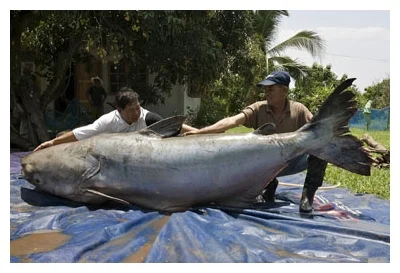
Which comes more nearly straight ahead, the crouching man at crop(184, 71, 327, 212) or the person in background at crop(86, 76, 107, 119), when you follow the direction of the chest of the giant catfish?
the person in background

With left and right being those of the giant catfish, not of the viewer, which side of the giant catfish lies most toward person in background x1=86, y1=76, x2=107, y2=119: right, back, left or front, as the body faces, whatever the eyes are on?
right

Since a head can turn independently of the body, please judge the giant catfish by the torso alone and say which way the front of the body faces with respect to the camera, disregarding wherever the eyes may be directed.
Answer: to the viewer's left
